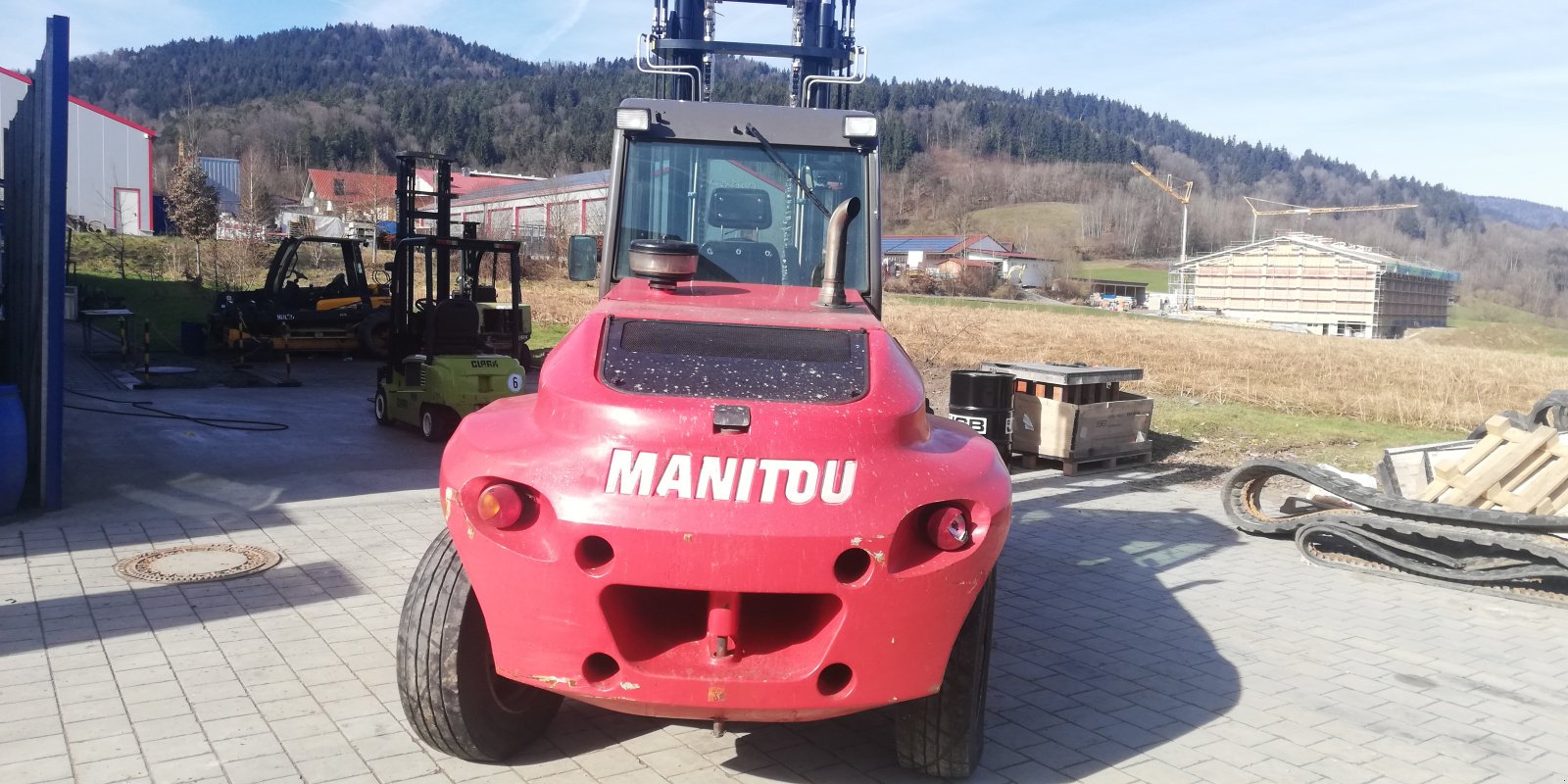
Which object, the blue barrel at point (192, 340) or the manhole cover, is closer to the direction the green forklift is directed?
the blue barrel

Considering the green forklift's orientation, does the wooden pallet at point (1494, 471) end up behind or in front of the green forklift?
behind

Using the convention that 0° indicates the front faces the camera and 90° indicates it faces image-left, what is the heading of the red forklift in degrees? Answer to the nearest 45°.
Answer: approximately 180°

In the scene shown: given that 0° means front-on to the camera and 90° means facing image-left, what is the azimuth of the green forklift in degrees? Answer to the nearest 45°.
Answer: approximately 135°

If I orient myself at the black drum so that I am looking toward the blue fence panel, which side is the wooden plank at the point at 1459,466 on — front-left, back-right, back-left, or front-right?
back-left

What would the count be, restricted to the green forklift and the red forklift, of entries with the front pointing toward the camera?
0

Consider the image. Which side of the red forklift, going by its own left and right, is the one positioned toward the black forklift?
front

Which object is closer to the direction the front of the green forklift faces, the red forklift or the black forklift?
the black forklift

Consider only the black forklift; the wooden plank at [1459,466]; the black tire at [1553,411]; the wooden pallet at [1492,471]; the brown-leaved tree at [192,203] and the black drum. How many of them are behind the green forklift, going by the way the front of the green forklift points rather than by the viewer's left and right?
4

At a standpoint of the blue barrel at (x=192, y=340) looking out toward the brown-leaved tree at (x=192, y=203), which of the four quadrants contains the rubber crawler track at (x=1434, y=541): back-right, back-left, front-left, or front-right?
back-right

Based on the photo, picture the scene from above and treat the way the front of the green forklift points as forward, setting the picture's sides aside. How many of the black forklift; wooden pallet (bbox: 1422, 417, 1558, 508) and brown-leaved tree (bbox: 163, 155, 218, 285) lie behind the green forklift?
1
